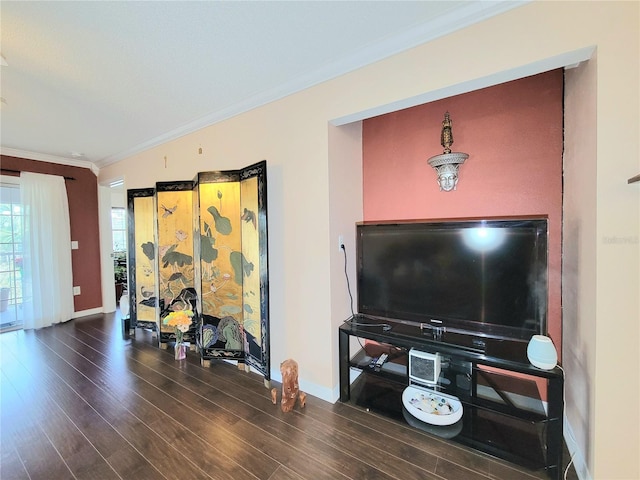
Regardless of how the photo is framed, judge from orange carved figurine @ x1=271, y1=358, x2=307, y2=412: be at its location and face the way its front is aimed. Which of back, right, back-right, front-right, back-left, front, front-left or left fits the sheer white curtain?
back-right

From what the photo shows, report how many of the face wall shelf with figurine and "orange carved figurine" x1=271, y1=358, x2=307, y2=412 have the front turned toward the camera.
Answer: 2

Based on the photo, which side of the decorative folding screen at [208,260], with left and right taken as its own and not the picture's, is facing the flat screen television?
left

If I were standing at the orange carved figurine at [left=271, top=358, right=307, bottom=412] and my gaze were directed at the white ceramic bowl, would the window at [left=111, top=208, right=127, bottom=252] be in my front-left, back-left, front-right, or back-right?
back-left

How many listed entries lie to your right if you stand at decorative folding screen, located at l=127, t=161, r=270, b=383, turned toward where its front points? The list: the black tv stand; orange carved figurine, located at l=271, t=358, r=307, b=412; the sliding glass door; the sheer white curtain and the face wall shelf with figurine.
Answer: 2

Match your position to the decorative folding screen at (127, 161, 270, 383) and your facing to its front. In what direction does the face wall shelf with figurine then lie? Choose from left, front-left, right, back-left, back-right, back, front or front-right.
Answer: left

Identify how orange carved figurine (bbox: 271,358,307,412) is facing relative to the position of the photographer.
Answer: facing the viewer

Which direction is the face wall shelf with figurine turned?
toward the camera

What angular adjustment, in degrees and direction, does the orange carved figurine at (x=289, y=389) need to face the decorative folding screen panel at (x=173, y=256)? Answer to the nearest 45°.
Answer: approximately 135° to its right

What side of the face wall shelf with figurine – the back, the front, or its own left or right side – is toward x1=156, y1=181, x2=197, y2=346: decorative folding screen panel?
right

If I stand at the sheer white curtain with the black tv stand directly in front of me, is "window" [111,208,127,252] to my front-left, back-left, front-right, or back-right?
back-left

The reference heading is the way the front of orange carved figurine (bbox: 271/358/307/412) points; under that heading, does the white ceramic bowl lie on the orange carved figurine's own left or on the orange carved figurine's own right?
on the orange carved figurine's own left
